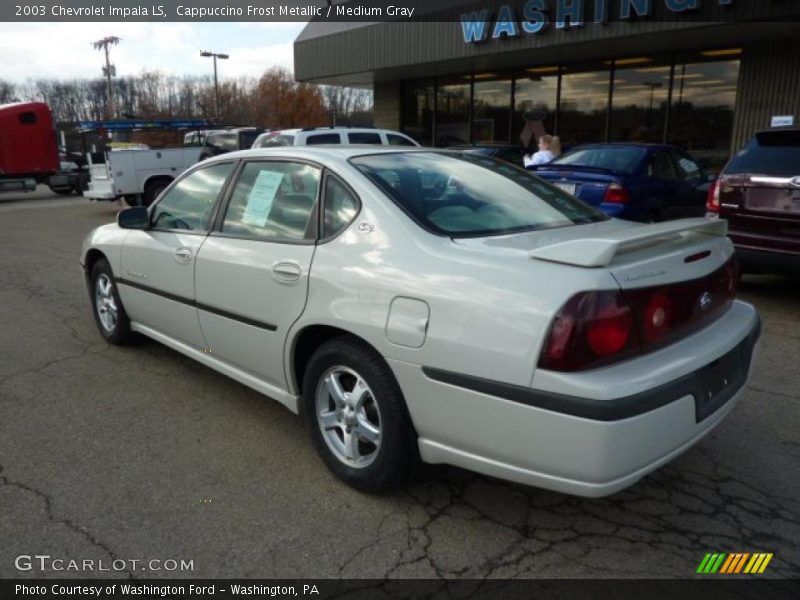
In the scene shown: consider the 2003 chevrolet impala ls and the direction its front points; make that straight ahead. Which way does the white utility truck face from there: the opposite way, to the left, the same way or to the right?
to the right

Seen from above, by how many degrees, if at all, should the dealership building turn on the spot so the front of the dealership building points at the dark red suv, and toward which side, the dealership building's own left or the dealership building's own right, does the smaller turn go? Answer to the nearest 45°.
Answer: approximately 45° to the dealership building's own left

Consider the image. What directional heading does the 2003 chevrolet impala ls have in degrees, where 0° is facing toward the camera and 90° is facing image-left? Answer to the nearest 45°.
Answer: approximately 135°

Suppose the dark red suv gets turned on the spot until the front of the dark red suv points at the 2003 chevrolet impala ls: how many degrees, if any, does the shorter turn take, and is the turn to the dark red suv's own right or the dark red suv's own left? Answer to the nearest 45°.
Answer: approximately 180°

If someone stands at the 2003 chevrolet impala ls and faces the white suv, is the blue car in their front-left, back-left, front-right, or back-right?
front-right

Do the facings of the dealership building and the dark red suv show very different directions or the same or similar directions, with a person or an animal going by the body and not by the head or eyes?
very different directions

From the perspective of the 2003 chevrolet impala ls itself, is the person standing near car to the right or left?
on its right

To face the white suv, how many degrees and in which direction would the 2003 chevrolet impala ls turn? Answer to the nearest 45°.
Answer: approximately 45° to its right

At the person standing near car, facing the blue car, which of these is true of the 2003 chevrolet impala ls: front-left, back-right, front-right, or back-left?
front-right

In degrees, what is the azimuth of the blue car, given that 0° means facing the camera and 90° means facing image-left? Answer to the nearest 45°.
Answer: approximately 225°

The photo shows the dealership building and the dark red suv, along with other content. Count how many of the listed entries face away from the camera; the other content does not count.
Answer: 1

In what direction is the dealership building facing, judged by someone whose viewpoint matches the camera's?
facing the viewer and to the left of the viewer

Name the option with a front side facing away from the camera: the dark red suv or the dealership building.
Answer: the dark red suv

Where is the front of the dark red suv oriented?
away from the camera

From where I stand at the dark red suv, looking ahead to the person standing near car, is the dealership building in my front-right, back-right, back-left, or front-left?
front-right

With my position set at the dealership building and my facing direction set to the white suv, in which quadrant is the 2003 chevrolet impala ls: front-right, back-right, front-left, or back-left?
front-left
